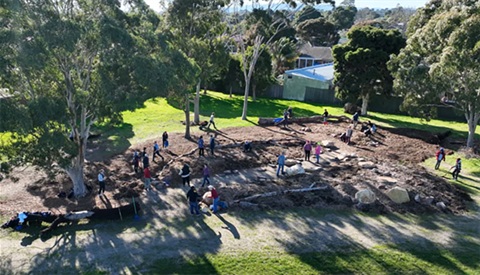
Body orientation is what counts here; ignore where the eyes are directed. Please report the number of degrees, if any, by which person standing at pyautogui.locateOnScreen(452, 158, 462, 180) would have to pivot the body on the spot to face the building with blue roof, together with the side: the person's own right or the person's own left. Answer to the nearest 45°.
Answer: approximately 45° to the person's own right

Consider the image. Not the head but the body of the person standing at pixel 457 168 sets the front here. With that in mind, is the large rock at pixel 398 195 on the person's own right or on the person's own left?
on the person's own left

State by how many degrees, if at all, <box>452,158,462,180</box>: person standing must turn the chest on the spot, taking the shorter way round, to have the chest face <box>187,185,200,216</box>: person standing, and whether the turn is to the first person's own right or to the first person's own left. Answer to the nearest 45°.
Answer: approximately 45° to the first person's own left

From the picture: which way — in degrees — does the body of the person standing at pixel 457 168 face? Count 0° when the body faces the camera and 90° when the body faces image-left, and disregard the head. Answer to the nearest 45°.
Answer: approximately 90°
